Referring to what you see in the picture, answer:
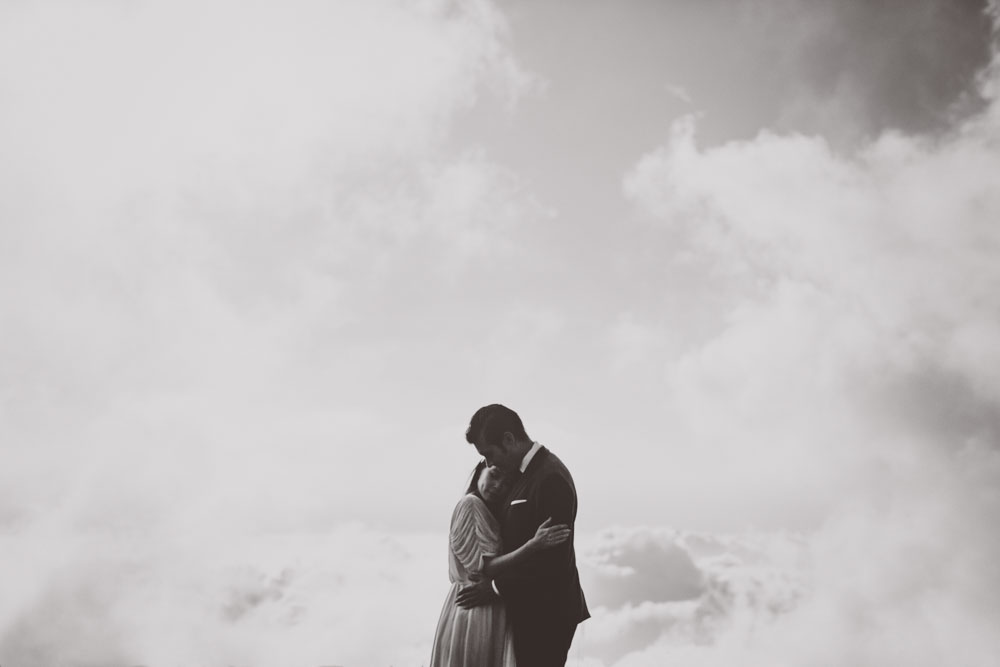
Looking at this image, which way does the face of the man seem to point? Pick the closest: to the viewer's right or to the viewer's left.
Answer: to the viewer's left

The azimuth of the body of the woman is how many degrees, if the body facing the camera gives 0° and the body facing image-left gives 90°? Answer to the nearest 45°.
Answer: approximately 270°
